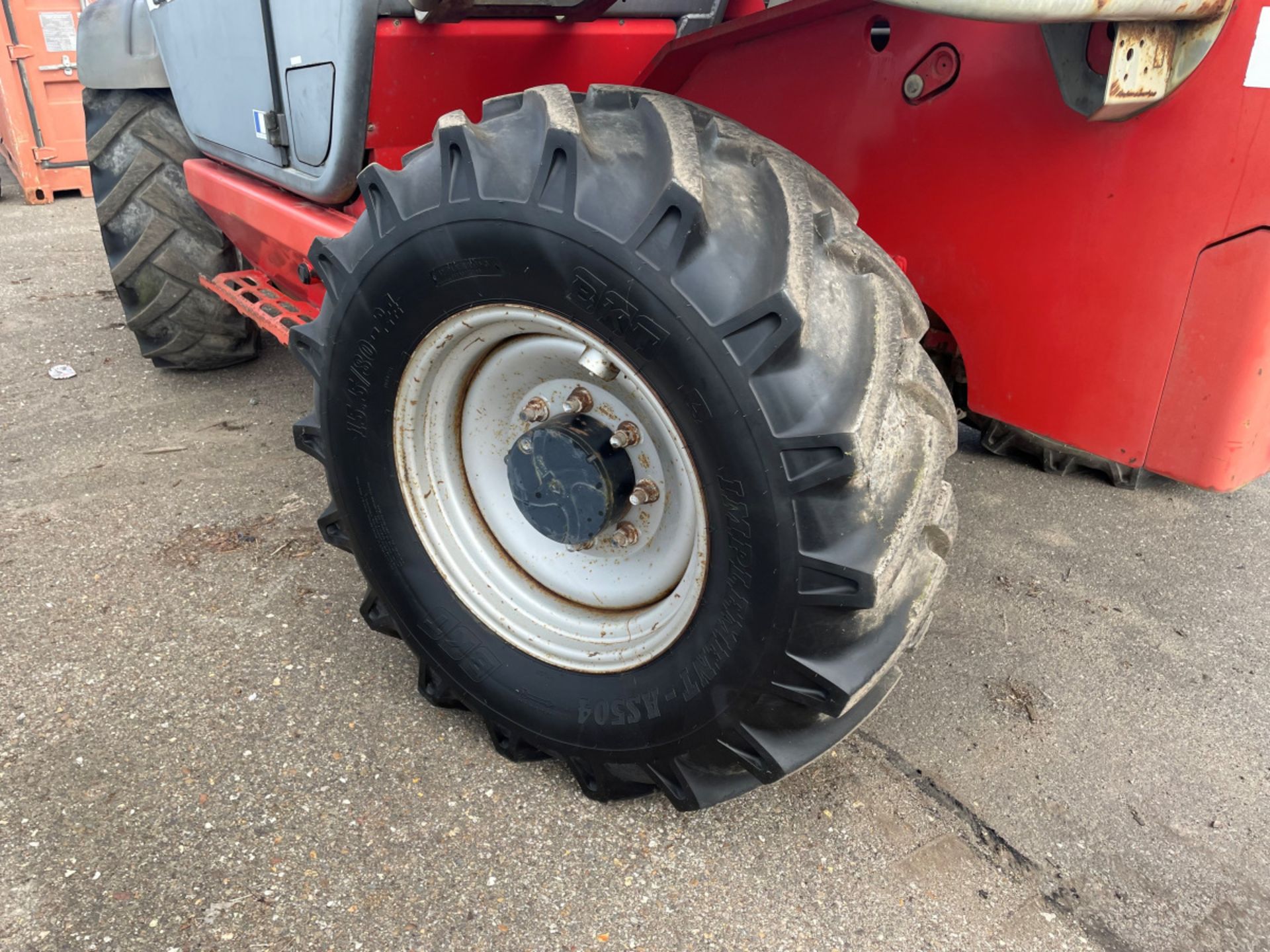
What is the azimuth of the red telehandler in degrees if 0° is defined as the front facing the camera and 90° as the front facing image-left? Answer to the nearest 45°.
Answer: approximately 135°
